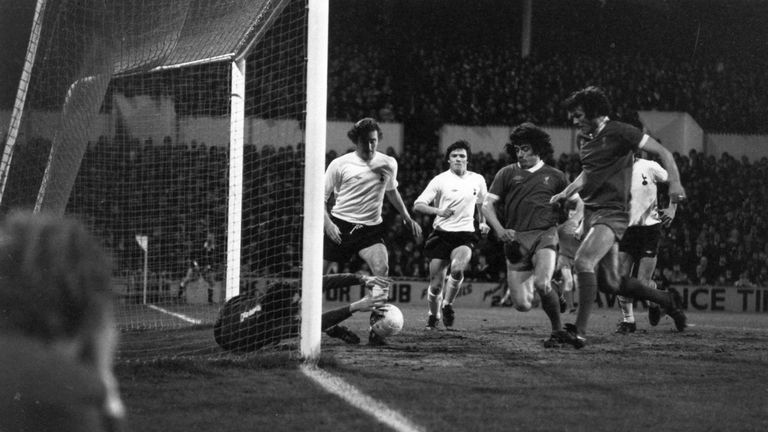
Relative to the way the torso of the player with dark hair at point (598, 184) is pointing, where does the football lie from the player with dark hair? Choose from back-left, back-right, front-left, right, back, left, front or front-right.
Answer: front-right

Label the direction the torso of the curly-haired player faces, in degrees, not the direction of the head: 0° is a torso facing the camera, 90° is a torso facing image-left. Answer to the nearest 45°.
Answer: approximately 0°

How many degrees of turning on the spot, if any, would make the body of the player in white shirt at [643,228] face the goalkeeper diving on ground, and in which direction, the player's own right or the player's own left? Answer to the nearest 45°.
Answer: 0° — they already face them

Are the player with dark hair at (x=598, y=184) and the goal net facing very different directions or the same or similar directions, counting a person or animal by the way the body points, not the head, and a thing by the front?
very different directions

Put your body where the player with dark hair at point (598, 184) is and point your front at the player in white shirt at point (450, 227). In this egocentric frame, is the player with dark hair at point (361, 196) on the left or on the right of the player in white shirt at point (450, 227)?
left

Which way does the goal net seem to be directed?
to the viewer's right

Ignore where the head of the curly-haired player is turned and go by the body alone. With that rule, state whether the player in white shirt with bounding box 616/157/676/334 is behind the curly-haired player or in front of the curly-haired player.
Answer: behind

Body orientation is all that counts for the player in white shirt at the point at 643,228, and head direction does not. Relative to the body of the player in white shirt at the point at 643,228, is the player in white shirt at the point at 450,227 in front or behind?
in front

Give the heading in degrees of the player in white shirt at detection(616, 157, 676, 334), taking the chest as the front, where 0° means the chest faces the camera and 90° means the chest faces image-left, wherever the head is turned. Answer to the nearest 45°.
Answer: approximately 45°
